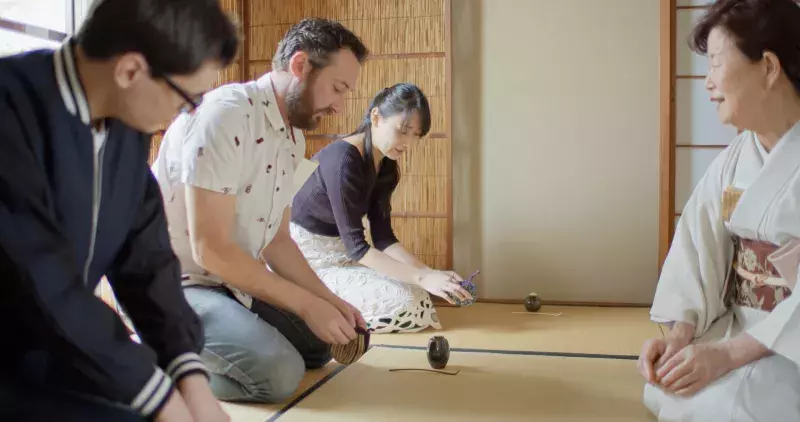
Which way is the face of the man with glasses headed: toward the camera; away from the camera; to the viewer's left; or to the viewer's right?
to the viewer's right

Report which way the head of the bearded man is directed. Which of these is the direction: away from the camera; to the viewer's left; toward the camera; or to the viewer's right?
to the viewer's right

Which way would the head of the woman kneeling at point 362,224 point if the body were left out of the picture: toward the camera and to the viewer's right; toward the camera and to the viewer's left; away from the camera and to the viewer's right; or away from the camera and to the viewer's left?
toward the camera and to the viewer's right
